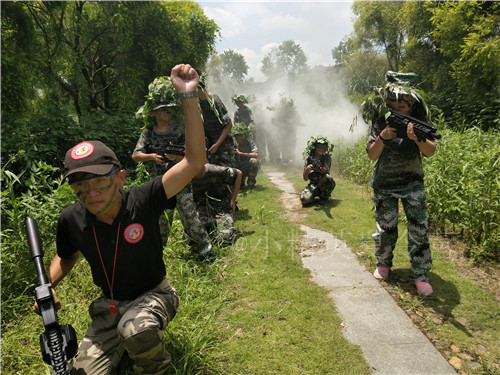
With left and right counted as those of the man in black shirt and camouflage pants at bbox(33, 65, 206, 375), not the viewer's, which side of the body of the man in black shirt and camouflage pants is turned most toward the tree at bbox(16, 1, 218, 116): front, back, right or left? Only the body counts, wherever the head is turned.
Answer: back

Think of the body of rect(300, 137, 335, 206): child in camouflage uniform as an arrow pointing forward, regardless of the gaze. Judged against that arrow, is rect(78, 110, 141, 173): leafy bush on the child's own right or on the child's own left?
on the child's own right

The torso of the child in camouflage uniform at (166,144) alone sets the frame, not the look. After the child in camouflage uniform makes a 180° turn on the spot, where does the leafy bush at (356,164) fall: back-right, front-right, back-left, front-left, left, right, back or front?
front-right

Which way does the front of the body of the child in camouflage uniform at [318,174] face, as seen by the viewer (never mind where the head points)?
toward the camera

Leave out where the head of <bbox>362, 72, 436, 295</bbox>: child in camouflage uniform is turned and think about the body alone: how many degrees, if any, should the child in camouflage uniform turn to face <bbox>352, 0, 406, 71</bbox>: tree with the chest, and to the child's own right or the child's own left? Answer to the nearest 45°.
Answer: approximately 180°

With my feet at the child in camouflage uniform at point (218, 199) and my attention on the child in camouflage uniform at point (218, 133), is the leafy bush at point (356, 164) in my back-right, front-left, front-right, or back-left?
front-right

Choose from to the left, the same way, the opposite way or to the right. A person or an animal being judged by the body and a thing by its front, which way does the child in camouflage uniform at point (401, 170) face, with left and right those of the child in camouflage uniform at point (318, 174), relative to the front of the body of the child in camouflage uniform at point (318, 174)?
the same way

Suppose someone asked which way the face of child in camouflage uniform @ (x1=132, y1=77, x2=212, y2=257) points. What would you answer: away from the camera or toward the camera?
toward the camera

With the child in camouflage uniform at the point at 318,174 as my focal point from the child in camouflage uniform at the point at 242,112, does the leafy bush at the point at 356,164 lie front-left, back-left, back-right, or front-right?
front-left

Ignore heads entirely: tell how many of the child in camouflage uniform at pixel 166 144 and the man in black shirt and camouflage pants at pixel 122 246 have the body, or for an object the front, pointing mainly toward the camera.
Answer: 2

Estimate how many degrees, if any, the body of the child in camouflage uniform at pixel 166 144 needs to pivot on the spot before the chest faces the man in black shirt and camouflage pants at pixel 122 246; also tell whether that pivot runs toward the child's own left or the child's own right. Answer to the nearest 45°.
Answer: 0° — they already face them

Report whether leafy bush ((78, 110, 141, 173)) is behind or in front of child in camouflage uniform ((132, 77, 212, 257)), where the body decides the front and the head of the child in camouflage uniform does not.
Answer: behind

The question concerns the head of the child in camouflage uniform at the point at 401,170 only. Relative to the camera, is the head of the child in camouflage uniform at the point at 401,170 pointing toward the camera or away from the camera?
toward the camera

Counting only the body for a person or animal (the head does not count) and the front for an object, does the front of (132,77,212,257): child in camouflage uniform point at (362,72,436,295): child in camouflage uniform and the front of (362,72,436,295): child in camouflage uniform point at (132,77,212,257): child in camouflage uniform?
no

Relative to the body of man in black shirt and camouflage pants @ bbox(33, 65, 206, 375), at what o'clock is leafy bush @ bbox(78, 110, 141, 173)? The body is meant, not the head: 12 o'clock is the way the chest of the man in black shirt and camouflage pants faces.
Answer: The leafy bush is roughly at 6 o'clock from the man in black shirt and camouflage pants.
